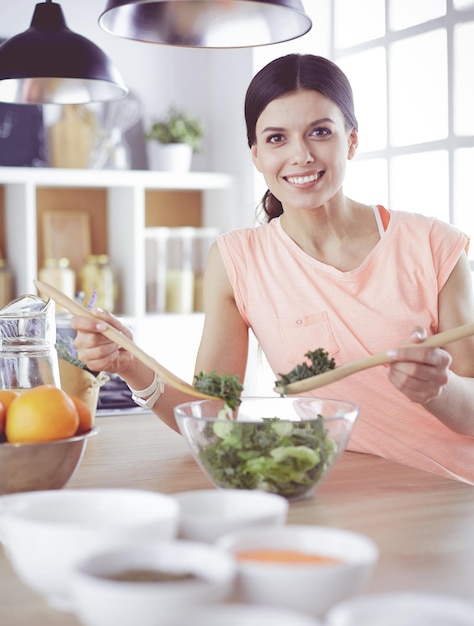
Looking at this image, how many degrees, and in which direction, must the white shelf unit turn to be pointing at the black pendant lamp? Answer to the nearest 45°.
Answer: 0° — it already faces it

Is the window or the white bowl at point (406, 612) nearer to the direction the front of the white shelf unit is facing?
the white bowl

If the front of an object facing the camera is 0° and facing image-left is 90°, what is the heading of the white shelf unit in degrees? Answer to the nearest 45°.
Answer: approximately 0°

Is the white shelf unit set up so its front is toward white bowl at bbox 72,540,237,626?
yes

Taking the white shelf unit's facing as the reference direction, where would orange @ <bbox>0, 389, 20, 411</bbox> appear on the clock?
The orange is roughly at 12 o'clock from the white shelf unit.

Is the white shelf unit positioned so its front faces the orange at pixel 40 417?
yes

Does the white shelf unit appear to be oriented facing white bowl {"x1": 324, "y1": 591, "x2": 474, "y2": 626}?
yes

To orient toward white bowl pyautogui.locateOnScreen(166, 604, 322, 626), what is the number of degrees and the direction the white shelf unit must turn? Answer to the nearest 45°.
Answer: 0° — it already faces it

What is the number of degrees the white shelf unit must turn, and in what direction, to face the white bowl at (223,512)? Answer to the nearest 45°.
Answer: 0° — it already faces it

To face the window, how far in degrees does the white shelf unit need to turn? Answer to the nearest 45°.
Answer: approximately 45° to its left

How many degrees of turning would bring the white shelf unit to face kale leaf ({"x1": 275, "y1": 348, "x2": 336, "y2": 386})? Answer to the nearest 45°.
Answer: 0° — it already faces it
